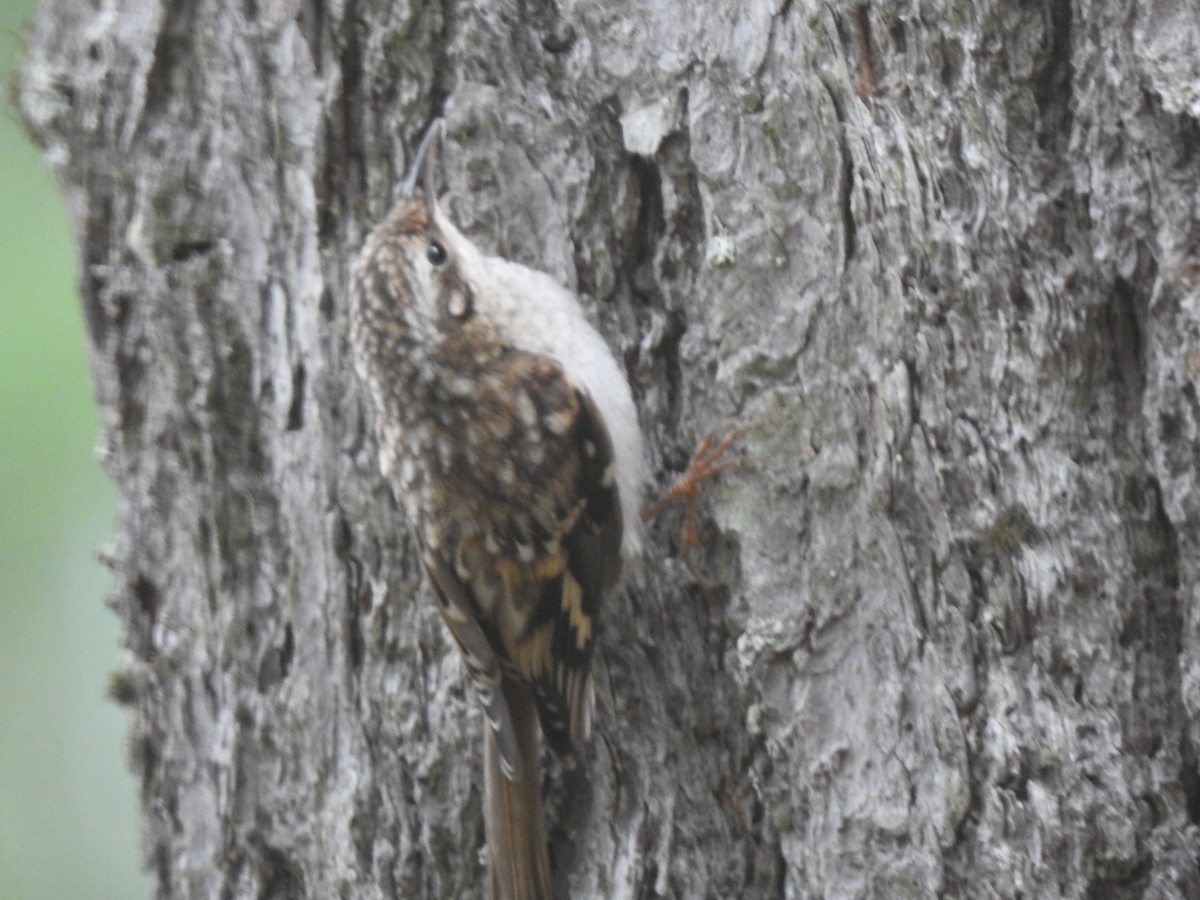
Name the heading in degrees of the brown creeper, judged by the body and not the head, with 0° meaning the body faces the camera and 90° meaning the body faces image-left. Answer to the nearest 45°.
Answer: approximately 225°
